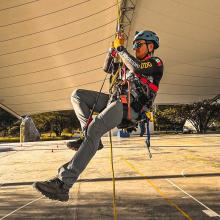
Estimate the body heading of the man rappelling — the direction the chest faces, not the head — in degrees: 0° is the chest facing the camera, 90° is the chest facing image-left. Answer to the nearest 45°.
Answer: approximately 90°
